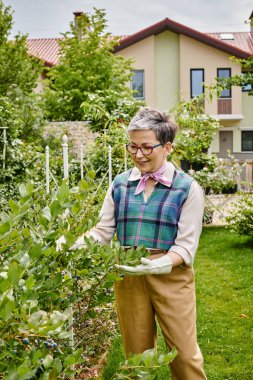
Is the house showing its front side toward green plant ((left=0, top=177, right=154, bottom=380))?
yes

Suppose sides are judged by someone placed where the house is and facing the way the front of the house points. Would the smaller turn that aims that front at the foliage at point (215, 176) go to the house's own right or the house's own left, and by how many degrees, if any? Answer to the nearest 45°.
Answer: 0° — it already faces it

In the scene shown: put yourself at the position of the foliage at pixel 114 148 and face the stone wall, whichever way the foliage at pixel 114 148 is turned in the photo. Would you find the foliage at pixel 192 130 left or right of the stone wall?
right

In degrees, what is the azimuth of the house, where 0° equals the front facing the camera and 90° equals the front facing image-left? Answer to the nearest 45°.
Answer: approximately 0°

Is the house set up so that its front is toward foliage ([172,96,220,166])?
yes

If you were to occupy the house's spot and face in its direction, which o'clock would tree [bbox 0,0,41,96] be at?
The tree is roughly at 1 o'clock from the house.

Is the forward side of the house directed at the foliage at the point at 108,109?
yes

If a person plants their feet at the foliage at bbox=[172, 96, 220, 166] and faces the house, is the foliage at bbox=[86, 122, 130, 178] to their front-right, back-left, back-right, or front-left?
back-left

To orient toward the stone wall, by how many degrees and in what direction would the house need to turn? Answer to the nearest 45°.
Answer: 0° — it already faces it

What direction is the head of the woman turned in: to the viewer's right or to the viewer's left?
to the viewer's left
